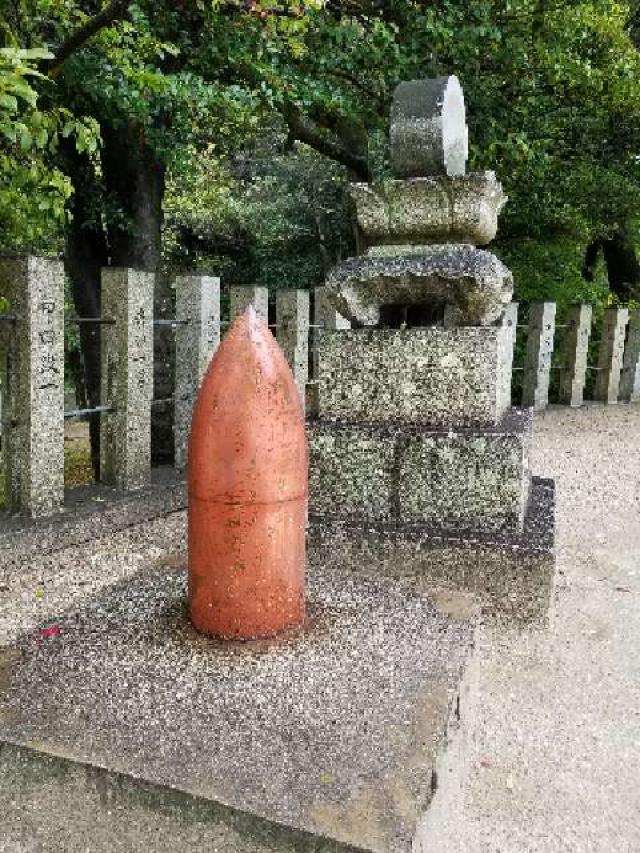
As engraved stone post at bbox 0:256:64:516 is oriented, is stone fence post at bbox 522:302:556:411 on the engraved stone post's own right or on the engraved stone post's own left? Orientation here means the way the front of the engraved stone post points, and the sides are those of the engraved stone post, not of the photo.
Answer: on the engraved stone post's own left

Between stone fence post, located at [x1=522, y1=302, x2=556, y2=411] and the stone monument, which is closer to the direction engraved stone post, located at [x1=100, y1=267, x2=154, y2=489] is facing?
the stone monument

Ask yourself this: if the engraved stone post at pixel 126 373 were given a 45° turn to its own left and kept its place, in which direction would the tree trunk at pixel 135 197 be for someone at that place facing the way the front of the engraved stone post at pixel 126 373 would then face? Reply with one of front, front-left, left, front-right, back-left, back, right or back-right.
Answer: left

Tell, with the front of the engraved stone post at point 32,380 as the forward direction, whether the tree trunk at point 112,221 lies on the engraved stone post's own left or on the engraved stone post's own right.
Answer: on the engraved stone post's own left

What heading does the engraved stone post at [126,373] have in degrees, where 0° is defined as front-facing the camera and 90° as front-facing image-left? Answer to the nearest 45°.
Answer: approximately 315°

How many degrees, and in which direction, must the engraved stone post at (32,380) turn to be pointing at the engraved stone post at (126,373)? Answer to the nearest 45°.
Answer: approximately 90° to its left

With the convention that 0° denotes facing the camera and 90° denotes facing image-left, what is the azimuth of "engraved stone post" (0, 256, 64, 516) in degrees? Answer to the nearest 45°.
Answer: approximately 315°

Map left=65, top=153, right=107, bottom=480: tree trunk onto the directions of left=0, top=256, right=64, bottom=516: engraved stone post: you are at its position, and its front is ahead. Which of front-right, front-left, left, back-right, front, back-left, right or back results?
back-left

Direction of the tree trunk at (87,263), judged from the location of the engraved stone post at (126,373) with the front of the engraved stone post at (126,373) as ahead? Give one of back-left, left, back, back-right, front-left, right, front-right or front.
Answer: back-left

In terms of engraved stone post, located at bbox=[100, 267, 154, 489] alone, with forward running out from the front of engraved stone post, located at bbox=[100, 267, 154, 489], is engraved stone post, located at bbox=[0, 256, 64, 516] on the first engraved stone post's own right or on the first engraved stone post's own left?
on the first engraved stone post's own right
